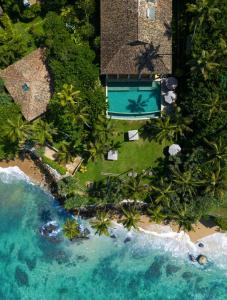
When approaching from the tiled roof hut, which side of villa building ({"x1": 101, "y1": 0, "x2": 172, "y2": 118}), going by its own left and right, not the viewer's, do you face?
right

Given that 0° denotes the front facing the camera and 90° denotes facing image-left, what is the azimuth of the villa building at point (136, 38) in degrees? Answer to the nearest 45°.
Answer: approximately 0°

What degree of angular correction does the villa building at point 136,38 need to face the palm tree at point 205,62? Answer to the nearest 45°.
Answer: approximately 45° to its left
